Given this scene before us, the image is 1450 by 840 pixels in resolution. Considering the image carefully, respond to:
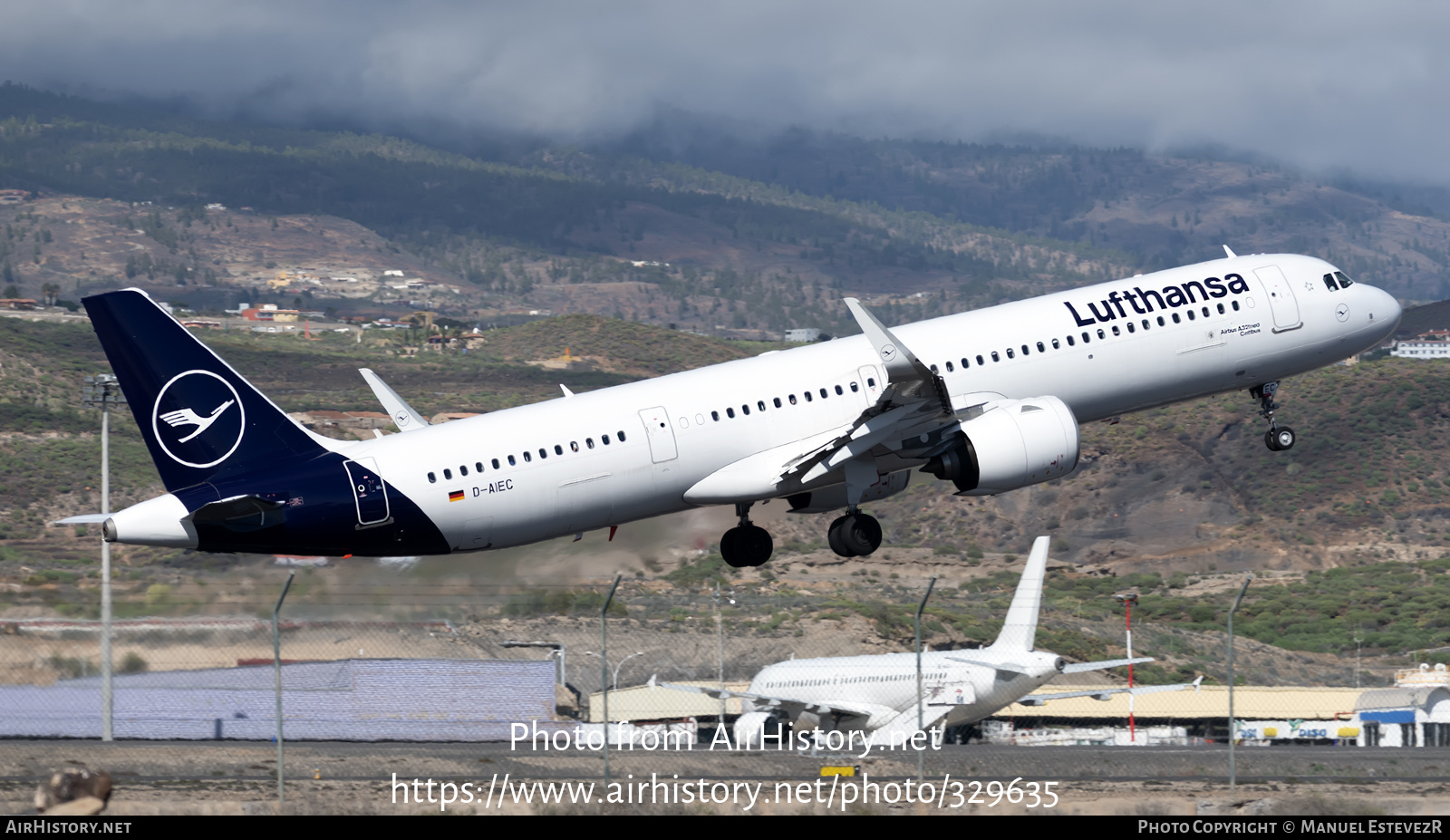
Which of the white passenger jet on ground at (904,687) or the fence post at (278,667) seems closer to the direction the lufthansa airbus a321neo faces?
the white passenger jet on ground

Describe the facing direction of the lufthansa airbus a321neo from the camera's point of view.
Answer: facing away from the viewer and to the right of the viewer

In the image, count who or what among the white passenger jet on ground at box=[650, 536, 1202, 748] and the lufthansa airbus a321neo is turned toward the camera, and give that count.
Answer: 0
